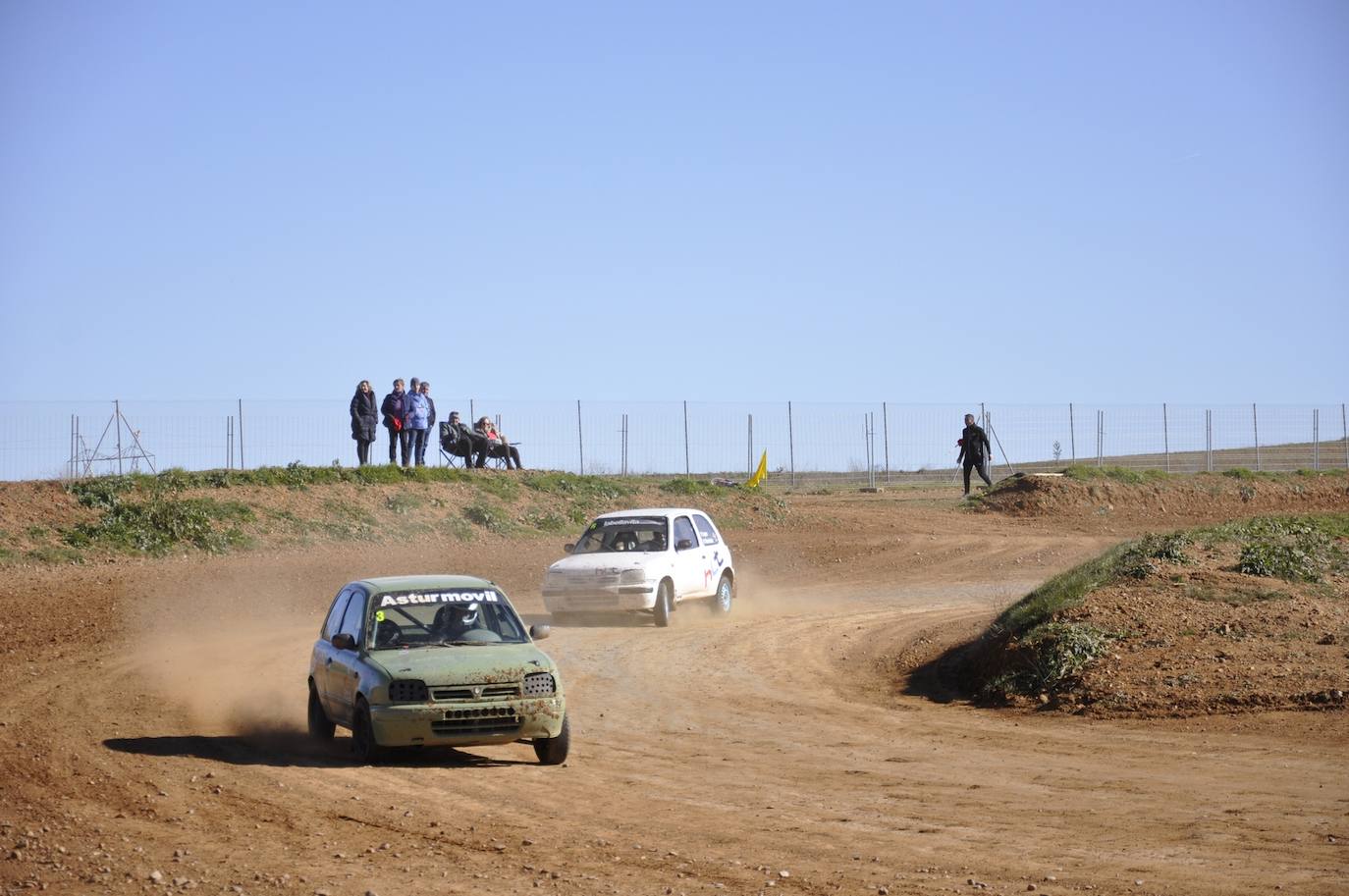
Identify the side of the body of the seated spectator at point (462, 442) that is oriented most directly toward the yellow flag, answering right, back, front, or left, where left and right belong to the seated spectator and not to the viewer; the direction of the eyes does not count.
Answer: left

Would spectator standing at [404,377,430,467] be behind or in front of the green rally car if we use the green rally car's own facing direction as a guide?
behind

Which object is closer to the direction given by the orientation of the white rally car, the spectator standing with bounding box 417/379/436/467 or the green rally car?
the green rally car

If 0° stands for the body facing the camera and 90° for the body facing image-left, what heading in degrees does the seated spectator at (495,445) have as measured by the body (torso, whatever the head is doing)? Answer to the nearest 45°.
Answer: approximately 315°

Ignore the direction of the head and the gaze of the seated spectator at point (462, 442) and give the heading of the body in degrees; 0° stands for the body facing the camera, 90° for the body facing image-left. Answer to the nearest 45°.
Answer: approximately 315°

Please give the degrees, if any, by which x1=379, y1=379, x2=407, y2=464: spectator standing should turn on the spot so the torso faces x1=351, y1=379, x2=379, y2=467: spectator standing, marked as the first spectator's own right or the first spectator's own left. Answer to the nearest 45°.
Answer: approximately 90° to the first spectator's own right

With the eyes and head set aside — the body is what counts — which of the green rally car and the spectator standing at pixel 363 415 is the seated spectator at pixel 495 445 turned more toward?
the green rally car

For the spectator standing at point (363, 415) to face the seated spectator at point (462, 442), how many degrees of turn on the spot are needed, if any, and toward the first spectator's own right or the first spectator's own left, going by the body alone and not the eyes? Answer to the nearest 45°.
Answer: approximately 90° to the first spectator's own left

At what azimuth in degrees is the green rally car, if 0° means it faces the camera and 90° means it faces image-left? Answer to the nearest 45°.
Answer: approximately 315°

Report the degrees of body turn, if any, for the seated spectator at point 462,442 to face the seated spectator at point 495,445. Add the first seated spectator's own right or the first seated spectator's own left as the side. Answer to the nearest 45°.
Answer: approximately 90° to the first seated spectator's own left
